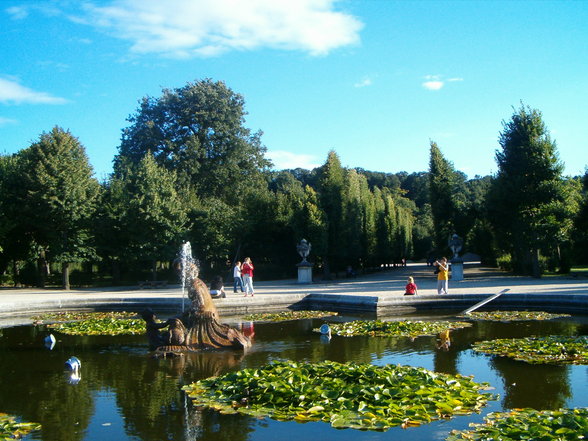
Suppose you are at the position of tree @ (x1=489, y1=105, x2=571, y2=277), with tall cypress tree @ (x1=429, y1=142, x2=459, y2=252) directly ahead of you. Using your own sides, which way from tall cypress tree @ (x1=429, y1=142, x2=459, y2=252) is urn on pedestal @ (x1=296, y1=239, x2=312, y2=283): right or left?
left

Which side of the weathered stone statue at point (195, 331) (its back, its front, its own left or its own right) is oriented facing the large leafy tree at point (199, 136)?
right

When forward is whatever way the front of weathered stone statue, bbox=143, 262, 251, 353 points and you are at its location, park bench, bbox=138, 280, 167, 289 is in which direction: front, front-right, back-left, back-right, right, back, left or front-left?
right

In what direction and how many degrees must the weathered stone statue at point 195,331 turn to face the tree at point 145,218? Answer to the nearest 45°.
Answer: approximately 90° to its right

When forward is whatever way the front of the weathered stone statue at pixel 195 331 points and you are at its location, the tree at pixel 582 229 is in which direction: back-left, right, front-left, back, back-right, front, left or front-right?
back-right

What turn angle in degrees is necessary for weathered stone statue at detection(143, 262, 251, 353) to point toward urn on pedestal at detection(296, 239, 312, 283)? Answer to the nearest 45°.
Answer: approximately 90° to its right

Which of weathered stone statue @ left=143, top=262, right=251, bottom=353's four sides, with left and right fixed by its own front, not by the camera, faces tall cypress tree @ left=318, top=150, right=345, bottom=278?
right

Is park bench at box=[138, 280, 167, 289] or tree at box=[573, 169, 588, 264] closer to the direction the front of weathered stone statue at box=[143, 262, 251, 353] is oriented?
the park bench

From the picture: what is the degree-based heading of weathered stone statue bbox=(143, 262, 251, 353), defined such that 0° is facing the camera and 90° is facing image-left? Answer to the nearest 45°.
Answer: approximately 90°

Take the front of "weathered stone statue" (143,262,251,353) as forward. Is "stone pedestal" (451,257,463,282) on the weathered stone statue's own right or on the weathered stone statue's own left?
on the weathered stone statue's own right

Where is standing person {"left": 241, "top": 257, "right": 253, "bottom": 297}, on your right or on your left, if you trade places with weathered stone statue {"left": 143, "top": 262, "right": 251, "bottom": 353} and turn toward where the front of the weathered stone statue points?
on your right
